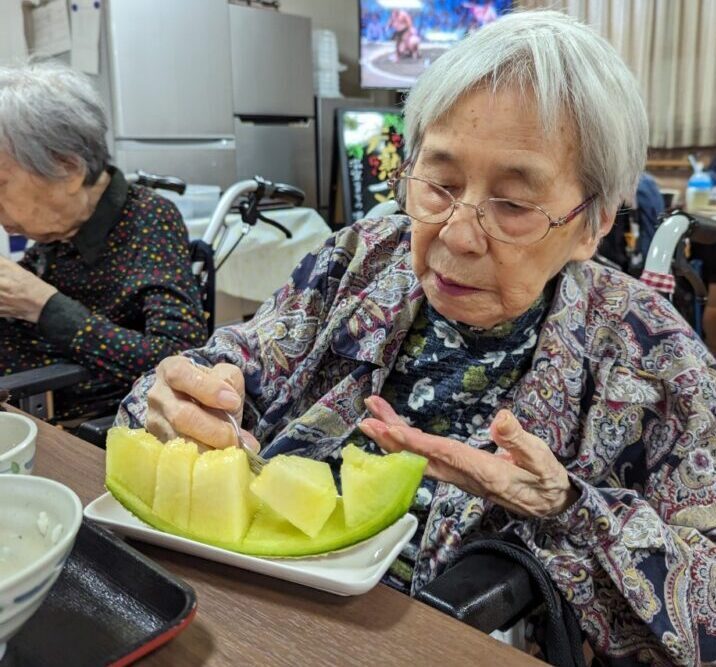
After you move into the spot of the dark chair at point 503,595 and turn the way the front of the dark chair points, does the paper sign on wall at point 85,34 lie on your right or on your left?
on your right

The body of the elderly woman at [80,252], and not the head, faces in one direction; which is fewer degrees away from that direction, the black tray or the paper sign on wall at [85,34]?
the black tray

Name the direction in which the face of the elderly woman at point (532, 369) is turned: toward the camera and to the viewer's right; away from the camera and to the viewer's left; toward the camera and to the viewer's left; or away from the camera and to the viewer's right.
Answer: toward the camera and to the viewer's left

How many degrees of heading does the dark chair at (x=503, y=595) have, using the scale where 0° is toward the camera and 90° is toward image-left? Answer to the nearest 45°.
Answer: approximately 45°

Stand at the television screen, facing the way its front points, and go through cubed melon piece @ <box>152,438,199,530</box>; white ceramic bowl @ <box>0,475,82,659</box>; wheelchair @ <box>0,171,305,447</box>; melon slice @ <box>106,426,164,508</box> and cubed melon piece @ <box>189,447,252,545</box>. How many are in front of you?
5

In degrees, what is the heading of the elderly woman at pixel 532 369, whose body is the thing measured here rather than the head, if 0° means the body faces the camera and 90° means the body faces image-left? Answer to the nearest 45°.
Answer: approximately 45°

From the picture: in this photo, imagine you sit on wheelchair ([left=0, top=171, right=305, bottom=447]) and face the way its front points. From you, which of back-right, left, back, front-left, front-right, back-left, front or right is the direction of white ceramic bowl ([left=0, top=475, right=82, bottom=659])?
front-left

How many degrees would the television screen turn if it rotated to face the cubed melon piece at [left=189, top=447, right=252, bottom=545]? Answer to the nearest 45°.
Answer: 0° — it already faces it

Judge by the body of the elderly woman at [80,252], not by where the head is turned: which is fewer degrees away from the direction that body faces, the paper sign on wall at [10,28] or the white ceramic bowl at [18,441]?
the white ceramic bowl

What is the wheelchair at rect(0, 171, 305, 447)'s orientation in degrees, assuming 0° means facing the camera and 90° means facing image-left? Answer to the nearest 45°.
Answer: approximately 45°
